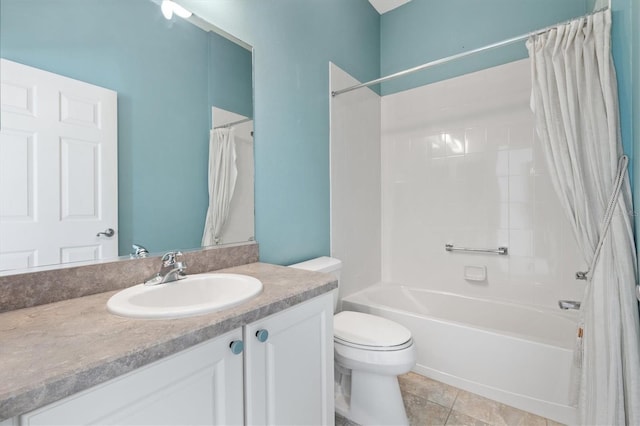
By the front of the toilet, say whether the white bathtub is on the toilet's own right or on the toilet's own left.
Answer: on the toilet's own left

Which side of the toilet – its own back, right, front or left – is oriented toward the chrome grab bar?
left

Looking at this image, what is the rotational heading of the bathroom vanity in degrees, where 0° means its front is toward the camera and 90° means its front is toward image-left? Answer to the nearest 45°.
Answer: approximately 315°

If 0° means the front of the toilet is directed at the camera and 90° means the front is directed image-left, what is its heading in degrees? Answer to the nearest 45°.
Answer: approximately 315°

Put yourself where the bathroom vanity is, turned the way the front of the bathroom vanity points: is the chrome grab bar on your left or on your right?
on your left

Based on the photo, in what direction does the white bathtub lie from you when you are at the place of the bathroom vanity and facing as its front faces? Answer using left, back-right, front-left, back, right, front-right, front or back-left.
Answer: front-left

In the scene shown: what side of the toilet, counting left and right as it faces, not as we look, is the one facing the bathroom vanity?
right
